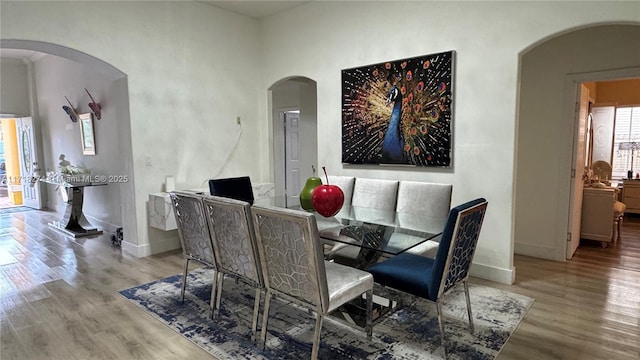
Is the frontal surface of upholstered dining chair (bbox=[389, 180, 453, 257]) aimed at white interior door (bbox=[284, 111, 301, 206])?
no

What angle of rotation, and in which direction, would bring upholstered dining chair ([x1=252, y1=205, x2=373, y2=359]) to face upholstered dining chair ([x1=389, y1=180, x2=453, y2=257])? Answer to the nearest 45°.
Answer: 0° — it already faces it

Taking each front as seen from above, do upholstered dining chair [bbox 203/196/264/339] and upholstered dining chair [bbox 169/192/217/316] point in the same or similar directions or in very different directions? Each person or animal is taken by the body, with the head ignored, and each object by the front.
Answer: same or similar directions

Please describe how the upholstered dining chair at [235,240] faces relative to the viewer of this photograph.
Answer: facing away from the viewer and to the right of the viewer

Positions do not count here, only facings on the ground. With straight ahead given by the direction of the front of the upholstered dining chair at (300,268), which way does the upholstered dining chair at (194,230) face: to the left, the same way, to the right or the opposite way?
the same way

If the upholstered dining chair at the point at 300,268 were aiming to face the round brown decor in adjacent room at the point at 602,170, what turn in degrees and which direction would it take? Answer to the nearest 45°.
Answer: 0° — it already faces it

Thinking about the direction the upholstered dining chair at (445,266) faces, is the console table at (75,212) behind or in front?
in front

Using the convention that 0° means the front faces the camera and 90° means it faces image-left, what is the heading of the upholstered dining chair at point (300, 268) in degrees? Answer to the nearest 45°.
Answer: approximately 225°

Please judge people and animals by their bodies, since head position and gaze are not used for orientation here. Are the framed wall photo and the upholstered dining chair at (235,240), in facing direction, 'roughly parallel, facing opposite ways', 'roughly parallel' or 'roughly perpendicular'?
roughly parallel, facing opposite ways

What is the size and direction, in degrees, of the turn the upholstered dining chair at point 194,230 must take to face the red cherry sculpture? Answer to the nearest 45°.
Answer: approximately 45° to its right

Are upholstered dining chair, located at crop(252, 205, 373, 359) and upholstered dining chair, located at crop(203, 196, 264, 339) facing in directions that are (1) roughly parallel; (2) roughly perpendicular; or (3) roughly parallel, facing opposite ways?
roughly parallel

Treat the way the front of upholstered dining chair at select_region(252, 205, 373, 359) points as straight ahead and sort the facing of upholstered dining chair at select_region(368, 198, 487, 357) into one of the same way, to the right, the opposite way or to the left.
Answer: to the left

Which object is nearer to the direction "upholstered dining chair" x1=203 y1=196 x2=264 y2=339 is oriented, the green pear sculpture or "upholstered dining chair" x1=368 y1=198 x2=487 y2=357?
the green pear sculpture

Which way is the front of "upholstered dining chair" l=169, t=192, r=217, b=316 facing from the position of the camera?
facing away from the viewer and to the right of the viewer

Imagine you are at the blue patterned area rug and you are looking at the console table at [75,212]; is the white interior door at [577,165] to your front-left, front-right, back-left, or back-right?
back-right

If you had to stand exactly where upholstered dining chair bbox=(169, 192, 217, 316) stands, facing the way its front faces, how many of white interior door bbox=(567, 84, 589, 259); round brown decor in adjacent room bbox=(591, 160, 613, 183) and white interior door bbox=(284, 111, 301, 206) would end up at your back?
0

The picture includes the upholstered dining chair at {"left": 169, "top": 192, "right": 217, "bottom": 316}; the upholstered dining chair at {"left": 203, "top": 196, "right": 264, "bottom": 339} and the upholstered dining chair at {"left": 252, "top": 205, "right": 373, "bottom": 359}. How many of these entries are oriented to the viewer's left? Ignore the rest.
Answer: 0

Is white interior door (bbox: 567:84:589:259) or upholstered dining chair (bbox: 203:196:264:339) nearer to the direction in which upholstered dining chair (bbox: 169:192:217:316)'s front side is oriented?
the white interior door

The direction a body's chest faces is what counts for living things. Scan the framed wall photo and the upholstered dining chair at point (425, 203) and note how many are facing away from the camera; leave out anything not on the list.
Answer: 0
